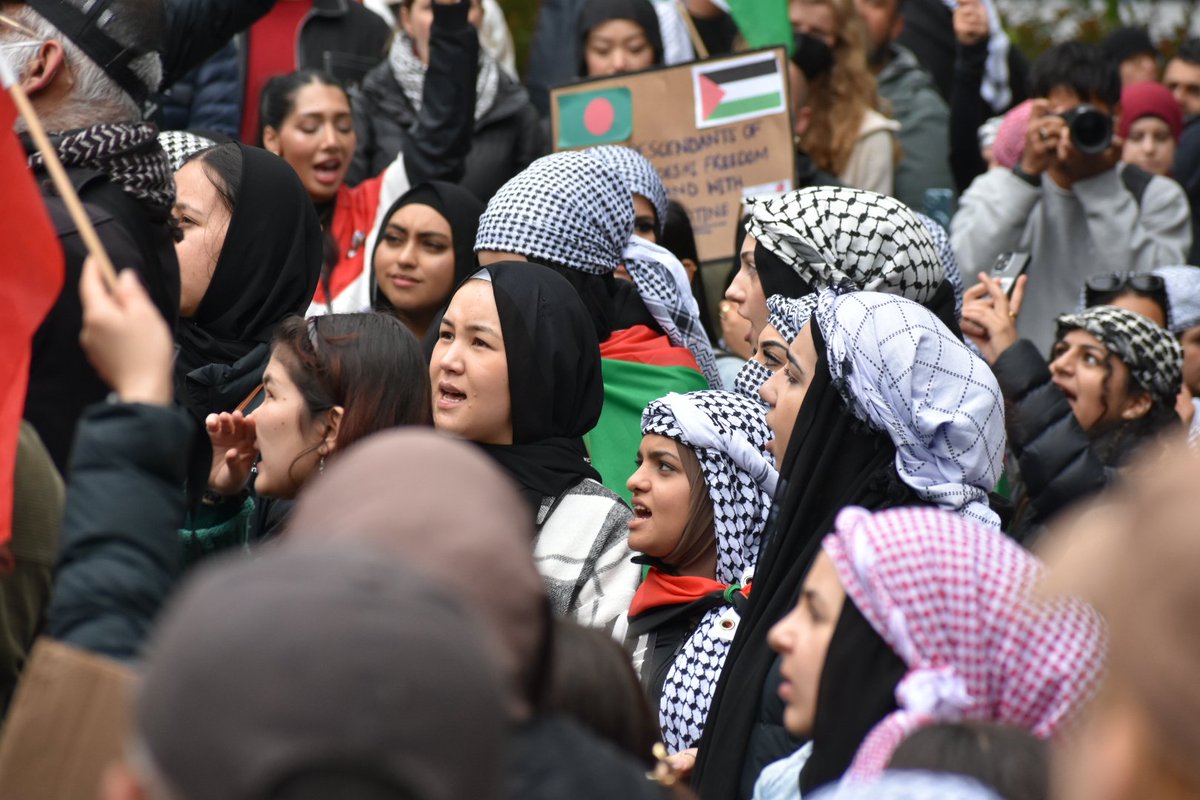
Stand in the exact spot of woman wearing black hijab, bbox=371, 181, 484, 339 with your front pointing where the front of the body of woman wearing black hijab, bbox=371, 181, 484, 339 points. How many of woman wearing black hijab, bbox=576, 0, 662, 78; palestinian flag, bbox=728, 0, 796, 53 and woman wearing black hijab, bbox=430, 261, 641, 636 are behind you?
2

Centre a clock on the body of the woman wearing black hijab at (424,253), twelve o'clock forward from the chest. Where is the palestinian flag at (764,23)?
The palestinian flag is roughly at 6 o'clock from the woman wearing black hijab.

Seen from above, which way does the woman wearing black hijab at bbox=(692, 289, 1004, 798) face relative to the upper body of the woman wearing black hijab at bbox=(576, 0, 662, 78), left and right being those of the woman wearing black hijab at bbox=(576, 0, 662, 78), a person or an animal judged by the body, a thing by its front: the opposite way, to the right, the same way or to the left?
to the right

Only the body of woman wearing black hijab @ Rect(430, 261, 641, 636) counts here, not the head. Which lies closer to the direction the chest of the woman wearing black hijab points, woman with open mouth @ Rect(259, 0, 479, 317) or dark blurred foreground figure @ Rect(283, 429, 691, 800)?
the dark blurred foreground figure

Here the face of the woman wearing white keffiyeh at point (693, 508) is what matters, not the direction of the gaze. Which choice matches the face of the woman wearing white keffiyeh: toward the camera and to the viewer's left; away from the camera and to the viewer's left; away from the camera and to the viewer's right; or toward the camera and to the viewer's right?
toward the camera and to the viewer's left

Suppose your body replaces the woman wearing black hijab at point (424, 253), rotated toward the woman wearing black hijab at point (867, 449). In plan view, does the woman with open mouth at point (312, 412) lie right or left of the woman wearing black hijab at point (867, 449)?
right

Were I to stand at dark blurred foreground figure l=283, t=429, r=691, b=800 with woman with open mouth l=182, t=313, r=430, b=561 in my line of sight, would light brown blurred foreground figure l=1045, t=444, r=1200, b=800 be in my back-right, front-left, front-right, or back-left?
back-right

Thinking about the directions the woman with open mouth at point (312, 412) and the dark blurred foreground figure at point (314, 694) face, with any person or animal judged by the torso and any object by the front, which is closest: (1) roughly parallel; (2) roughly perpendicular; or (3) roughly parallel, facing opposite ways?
roughly perpendicular

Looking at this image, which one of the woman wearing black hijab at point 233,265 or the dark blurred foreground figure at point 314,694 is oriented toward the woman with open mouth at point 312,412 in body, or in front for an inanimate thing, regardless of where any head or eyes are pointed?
the dark blurred foreground figure

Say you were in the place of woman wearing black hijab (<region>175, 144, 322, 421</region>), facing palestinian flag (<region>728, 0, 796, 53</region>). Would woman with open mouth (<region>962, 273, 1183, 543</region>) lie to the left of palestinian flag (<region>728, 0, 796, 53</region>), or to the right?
right

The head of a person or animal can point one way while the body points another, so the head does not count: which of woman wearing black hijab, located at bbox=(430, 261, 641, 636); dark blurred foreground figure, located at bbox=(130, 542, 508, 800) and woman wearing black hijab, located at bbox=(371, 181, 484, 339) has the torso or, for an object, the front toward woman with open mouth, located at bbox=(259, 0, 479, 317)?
the dark blurred foreground figure

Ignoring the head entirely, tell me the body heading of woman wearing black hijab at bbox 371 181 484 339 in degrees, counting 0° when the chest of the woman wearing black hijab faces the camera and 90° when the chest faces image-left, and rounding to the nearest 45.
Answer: approximately 45°
